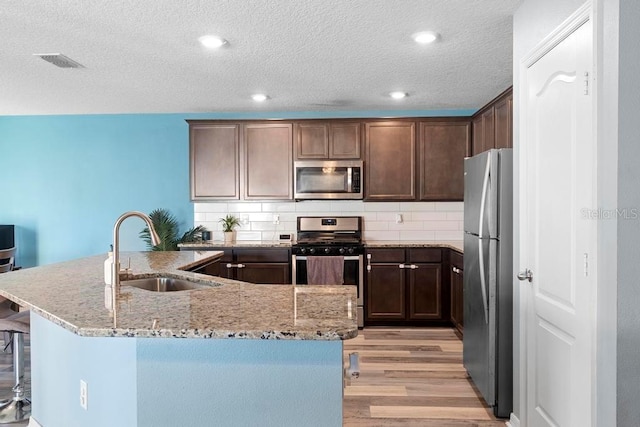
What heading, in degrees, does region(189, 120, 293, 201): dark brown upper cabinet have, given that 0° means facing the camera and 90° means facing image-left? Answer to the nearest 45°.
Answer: approximately 0°

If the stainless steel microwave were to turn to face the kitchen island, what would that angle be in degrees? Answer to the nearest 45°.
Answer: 0° — it already faces it

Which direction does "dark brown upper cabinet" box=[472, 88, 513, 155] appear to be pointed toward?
to the viewer's left
